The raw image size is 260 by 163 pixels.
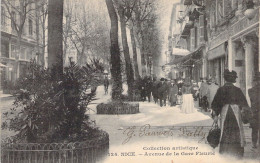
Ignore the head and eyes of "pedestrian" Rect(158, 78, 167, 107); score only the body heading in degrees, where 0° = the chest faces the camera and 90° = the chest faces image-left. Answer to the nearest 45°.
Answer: approximately 0°

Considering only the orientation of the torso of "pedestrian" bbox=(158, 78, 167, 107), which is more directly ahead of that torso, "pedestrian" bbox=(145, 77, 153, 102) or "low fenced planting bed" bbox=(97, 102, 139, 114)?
the low fenced planting bed

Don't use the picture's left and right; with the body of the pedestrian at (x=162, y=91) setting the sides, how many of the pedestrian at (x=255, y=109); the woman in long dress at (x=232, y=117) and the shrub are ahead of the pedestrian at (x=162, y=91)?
3

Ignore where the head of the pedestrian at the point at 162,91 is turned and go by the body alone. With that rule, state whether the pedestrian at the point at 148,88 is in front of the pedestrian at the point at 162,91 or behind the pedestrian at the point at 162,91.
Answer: behind
